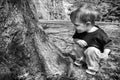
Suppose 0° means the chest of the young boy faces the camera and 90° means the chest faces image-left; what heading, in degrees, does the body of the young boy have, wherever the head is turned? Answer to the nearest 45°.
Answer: approximately 45°
